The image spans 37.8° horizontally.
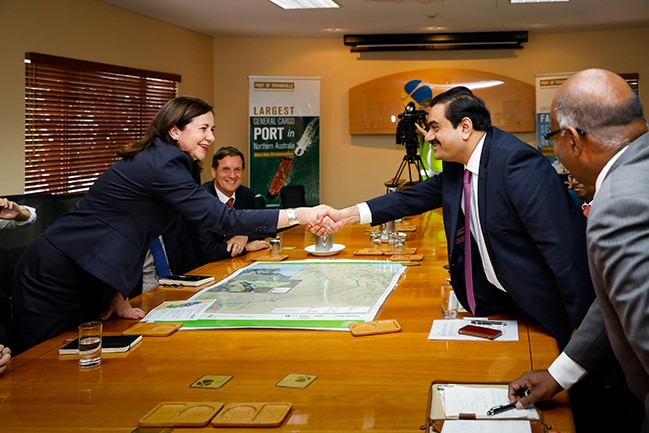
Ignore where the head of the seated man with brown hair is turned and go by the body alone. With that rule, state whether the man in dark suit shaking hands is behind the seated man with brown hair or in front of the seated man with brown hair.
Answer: in front

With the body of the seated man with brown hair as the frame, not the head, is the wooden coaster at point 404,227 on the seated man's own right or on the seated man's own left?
on the seated man's own left

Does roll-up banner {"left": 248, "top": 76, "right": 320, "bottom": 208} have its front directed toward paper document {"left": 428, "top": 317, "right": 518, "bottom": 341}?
yes

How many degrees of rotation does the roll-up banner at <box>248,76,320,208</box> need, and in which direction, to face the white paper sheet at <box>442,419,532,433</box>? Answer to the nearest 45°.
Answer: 0° — it already faces it

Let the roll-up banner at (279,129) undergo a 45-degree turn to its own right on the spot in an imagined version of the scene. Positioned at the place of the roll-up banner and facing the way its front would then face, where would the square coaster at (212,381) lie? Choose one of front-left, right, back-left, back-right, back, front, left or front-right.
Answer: front-left

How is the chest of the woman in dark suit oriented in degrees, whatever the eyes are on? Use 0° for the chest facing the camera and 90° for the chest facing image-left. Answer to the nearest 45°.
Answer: approximately 270°

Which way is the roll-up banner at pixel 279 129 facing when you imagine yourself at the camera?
facing the viewer

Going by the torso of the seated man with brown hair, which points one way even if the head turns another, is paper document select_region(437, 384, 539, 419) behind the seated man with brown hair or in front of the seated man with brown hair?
in front

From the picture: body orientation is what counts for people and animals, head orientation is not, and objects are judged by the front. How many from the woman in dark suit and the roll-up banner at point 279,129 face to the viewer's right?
1

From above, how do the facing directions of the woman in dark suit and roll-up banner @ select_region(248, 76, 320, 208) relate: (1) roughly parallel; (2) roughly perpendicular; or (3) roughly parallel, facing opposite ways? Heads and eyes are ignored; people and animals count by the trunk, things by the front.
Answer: roughly perpendicular

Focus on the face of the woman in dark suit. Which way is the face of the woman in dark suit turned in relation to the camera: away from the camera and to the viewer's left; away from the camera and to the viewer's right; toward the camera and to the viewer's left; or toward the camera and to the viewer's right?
toward the camera and to the viewer's right

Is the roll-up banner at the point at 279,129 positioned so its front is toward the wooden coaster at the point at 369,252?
yes

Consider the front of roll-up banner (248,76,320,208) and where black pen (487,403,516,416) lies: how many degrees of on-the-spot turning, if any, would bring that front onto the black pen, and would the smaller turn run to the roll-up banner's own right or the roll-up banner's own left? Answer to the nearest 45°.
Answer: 0° — it already faces it

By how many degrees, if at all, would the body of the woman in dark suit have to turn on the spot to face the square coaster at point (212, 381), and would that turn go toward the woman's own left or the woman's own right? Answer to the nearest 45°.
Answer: approximately 90° to the woman's own right

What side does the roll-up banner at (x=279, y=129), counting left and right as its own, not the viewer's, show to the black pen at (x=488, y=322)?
front
